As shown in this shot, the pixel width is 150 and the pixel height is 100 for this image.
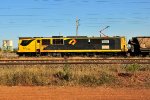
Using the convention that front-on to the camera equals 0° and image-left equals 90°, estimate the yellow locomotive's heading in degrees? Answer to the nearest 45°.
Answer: approximately 90°

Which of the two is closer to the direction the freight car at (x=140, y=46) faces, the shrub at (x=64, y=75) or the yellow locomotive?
the yellow locomotive

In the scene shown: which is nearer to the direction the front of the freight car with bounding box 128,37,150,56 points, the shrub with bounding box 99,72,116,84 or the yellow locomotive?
the yellow locomotive

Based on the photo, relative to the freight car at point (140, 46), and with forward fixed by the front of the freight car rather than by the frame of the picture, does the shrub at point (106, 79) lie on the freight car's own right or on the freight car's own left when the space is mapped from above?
on the freight car's own left

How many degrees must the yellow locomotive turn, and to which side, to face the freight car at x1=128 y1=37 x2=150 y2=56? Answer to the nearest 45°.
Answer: approximately 180°

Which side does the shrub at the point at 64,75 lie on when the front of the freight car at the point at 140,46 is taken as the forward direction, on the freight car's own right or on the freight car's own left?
on the freight car's own left

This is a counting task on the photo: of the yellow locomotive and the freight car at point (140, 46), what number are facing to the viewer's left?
2

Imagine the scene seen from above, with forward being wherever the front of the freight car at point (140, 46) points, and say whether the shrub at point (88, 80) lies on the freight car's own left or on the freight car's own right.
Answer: on the freight car's own left

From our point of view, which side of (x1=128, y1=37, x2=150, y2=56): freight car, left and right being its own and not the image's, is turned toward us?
left

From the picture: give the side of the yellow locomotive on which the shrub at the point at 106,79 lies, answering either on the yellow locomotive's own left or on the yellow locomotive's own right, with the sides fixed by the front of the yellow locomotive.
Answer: on the yellow locomotive's own left

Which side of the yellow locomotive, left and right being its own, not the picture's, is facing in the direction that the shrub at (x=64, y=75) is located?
left

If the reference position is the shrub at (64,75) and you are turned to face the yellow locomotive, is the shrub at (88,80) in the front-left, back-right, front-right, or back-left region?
back-right

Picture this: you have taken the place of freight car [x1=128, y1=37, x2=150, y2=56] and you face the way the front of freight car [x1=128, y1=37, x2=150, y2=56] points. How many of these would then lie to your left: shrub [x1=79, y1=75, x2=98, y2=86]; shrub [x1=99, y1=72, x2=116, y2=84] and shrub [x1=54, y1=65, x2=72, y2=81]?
3
